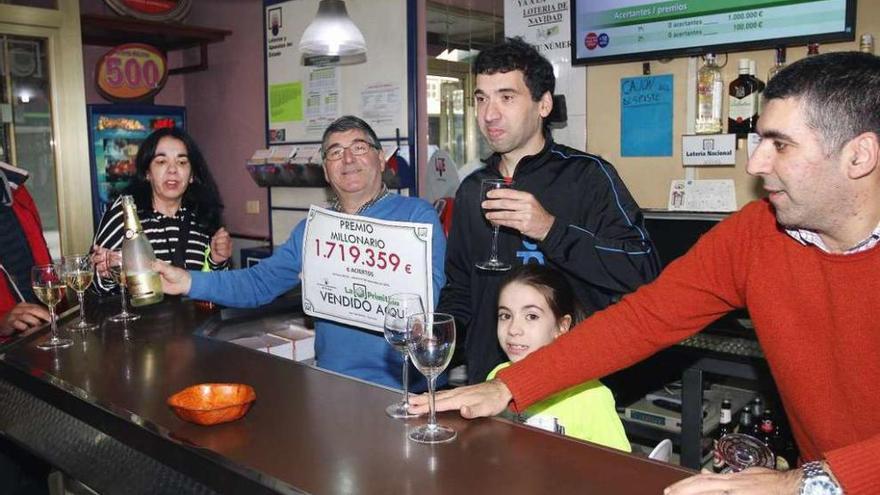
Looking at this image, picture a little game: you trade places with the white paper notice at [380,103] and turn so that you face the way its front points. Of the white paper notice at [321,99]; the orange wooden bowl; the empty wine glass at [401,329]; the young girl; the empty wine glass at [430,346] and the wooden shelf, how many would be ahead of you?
4

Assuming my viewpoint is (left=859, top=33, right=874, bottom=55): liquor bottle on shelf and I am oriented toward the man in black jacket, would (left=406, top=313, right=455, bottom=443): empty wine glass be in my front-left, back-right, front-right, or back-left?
front-left

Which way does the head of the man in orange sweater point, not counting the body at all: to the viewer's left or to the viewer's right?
to the viewer's left

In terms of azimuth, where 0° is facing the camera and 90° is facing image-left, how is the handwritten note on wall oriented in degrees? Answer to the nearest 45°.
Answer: approximately 0°

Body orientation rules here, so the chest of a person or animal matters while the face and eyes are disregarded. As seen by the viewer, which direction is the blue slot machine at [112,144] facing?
toward the camera

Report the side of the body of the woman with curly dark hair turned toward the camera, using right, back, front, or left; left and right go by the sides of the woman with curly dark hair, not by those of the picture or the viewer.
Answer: front

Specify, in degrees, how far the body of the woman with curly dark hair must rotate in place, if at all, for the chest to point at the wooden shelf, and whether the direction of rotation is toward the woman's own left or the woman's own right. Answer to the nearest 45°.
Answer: approximately 180°

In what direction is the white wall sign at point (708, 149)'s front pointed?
toward the camera

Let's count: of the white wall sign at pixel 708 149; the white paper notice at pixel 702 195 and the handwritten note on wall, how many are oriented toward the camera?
3
